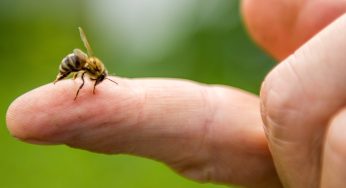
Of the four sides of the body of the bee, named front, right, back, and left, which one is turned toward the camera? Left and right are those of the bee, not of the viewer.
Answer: right
